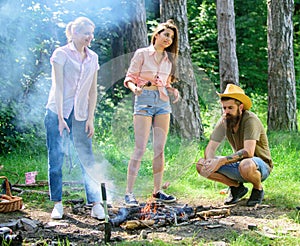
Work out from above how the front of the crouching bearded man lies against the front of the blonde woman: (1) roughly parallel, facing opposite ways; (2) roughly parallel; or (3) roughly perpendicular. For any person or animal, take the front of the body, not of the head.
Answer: roughly perpendicular

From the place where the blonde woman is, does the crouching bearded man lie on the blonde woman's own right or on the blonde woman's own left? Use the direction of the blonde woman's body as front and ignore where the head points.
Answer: on the blonde woman's own left

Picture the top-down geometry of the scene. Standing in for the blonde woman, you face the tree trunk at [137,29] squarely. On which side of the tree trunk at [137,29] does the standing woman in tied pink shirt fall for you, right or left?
right

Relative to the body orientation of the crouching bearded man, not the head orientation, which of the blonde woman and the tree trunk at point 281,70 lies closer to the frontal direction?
the blonde woman

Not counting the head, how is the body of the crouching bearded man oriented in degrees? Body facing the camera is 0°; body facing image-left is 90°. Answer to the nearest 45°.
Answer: approximately 45°

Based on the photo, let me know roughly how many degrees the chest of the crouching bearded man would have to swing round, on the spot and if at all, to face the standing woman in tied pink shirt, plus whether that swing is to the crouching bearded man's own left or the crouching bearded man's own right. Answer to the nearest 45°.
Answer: approximately 45° to the crouching bearded man's own right

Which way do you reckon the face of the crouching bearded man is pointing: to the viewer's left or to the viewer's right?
to the viewer's left

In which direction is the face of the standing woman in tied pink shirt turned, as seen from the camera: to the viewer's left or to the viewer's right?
to the viewer's right

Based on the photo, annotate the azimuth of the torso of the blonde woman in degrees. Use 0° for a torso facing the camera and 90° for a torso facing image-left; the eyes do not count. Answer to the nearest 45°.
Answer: approximately 315°
